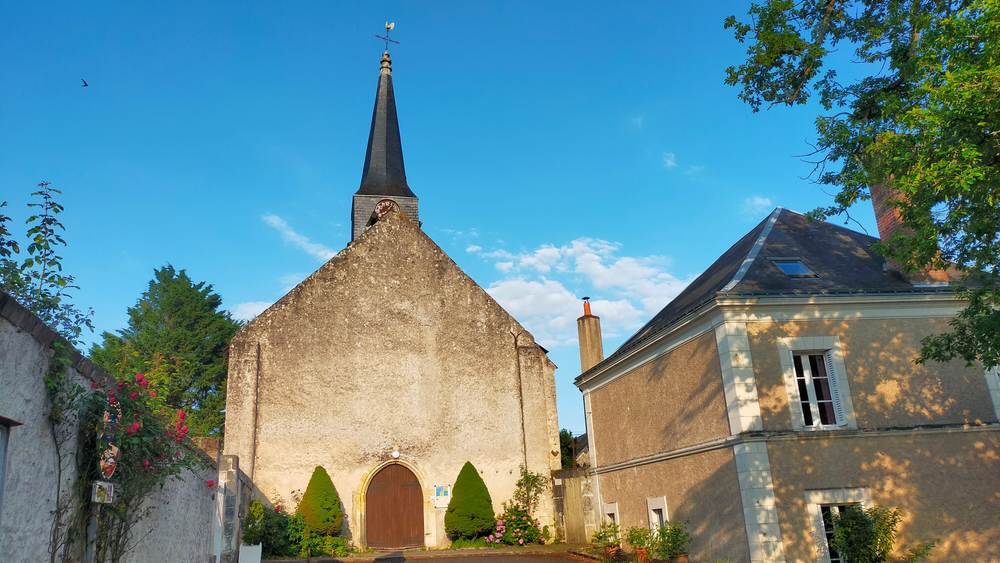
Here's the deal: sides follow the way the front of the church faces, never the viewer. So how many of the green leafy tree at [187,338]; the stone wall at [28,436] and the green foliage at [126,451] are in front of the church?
2

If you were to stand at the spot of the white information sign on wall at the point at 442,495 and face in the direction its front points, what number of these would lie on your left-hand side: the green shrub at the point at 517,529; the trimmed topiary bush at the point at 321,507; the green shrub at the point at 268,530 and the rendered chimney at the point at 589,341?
2

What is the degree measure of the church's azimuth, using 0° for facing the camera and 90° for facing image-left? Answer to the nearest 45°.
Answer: approximately 0°

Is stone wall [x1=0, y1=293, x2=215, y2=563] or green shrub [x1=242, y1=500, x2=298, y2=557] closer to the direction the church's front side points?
the stone wall

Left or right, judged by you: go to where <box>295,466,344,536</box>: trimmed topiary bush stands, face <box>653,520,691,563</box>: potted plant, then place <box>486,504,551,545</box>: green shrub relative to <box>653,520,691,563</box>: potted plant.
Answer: left

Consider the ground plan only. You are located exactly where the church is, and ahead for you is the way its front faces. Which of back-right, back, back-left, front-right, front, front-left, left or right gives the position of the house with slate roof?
front-left

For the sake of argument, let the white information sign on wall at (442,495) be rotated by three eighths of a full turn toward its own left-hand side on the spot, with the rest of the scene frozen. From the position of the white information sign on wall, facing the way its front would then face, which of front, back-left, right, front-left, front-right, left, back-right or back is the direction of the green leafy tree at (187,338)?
left

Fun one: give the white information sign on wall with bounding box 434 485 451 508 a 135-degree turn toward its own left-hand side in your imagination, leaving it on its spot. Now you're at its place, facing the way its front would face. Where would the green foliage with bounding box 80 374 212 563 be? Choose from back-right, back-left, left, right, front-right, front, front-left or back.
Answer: back-right

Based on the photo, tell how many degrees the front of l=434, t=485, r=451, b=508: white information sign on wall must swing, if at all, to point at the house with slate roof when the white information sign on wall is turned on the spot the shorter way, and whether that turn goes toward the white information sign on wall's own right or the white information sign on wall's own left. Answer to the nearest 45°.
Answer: approximately 45° to the white information sign on wall's own left

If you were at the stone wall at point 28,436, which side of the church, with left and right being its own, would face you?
front

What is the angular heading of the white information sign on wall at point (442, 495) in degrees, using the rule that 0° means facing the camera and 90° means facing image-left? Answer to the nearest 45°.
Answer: approximately 0°

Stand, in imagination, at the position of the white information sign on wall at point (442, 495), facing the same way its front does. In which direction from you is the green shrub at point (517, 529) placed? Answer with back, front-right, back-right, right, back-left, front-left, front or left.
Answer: left

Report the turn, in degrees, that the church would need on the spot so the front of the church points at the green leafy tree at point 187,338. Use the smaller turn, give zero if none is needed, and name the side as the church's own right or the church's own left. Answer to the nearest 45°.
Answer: approximately 135° to the church's own right
